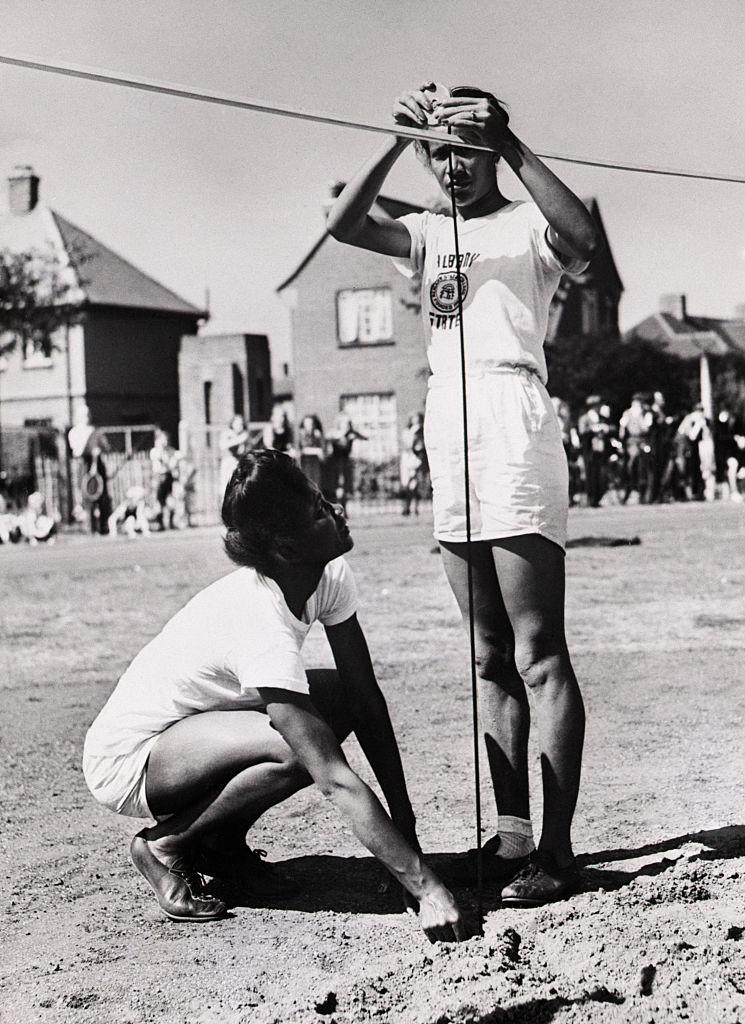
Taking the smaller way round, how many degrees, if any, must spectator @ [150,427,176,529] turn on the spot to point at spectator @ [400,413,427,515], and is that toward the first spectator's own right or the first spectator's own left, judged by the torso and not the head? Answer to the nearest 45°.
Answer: approximately 90° to the first spectator's own left

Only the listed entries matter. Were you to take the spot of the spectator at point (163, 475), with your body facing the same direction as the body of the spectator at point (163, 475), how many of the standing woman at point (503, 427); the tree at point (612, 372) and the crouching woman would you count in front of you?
2

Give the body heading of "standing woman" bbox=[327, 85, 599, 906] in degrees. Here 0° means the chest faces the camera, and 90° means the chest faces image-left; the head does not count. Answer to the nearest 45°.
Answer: approximately 45°

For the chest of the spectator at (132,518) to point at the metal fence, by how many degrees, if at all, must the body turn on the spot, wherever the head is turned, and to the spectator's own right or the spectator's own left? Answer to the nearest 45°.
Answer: approximately 180°

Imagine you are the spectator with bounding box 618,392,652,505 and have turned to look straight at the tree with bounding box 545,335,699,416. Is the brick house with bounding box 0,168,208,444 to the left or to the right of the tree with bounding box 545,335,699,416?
left

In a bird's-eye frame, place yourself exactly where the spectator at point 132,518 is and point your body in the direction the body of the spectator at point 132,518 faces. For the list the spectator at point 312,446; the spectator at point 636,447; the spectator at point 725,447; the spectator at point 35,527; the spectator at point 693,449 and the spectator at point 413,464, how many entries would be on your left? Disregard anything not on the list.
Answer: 5

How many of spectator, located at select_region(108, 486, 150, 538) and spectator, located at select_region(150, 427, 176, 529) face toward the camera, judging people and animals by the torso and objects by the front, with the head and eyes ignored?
2

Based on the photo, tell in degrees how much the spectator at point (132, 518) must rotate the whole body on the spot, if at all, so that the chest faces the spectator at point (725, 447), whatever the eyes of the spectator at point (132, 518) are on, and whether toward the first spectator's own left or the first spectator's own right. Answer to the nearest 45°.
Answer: approximately 90° to the first spectator's own left
